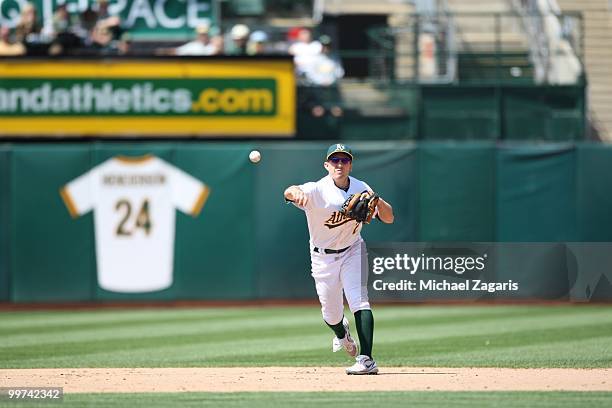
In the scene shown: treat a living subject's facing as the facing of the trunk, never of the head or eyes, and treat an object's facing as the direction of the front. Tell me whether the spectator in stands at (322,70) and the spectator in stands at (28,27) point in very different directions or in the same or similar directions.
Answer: same or similar directions

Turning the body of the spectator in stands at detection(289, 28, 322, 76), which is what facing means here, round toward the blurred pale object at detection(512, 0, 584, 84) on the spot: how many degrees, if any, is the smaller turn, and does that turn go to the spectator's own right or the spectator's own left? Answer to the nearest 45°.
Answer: approximately 90° to the spectator's own left

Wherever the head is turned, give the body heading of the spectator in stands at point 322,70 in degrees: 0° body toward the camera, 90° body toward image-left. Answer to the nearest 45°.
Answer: approximately 0°

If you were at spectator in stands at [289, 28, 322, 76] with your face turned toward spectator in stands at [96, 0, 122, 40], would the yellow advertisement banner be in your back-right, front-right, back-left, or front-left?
front-left

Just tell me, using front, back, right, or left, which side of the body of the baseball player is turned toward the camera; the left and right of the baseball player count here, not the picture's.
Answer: front

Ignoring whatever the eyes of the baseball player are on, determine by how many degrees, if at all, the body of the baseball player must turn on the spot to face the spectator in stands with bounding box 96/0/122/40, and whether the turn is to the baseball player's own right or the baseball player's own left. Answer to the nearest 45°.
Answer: approximately 180°

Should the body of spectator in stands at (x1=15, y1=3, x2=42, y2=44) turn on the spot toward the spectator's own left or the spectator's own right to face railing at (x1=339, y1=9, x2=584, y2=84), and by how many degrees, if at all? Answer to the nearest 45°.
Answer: approximately 90° to the spectator's own left

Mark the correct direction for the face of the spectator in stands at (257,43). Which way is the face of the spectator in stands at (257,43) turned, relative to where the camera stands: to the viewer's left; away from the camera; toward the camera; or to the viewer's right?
toward the camera

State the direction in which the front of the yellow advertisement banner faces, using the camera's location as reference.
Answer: facing the viewer

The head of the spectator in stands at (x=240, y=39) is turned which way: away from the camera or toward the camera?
toward the camera

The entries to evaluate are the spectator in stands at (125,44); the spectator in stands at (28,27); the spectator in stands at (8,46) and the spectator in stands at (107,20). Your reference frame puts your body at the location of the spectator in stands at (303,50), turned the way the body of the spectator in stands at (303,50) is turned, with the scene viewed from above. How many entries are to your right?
4

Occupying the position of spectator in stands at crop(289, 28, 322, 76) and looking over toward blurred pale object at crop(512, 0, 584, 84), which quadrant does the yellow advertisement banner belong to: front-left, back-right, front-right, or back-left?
back-right

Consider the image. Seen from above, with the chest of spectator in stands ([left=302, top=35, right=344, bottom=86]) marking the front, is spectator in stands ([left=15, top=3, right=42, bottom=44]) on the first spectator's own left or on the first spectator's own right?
on the first spectator's own right

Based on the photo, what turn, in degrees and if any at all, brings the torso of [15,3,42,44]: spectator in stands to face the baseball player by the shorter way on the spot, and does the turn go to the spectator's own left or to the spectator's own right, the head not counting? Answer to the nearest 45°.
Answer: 0° — they already face them

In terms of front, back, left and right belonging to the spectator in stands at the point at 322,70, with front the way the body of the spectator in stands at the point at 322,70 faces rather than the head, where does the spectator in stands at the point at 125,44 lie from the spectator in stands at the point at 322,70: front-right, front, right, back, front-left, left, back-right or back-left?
right

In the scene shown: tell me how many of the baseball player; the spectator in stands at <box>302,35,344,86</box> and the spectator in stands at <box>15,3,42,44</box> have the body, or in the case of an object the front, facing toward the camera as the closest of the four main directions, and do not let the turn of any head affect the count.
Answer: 3

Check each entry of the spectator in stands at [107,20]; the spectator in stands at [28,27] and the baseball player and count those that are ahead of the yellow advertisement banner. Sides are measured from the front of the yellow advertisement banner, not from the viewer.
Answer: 1
